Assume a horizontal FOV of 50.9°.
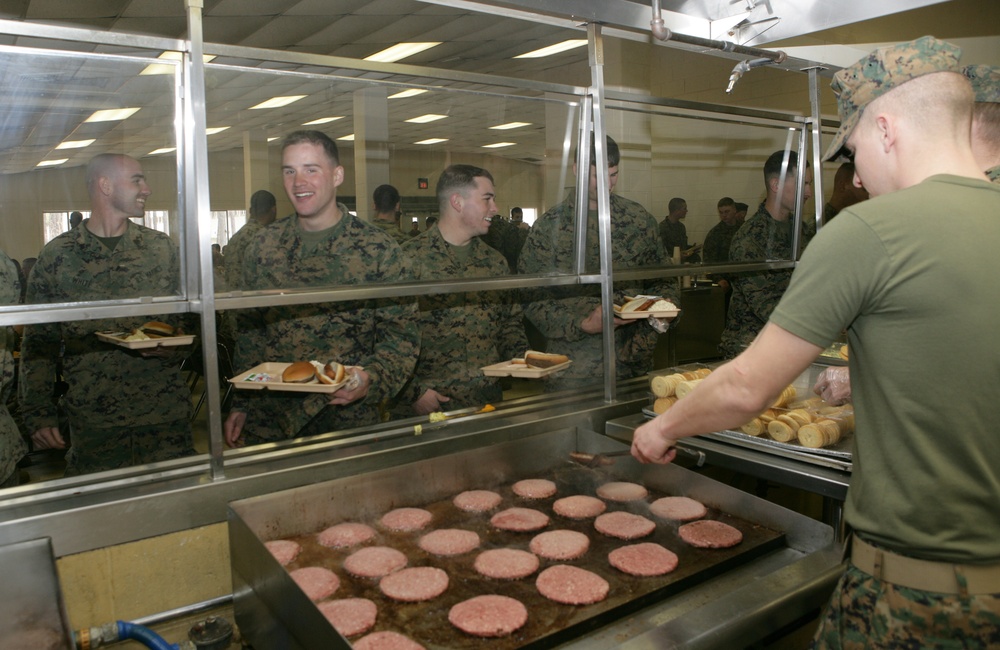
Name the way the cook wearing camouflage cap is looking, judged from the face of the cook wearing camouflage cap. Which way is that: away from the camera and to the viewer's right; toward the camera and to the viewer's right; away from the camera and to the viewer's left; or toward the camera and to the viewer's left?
away from the camera and to the viewer's left

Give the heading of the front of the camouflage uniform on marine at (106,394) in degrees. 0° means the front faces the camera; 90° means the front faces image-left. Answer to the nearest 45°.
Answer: approximately 0°

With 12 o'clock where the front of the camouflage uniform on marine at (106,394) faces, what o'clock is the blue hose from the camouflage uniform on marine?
The blue hose is roughly at 12 o'clock from the camouflage uniform on marine.

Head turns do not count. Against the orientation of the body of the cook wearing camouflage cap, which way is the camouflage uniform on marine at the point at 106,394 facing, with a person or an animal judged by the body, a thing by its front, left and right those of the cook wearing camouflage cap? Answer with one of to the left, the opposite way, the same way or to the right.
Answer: the opposite way

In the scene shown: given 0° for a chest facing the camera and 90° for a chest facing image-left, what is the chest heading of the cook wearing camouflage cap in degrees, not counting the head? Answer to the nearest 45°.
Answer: approximately 135°
